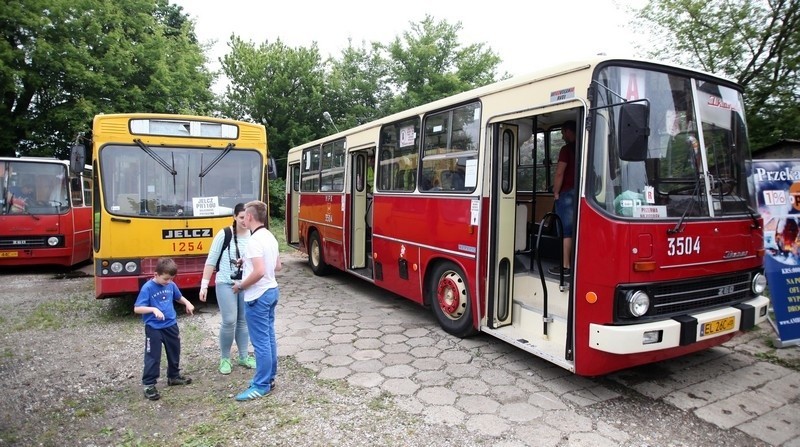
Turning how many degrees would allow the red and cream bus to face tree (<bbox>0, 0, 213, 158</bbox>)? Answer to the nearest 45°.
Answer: approximately 180°

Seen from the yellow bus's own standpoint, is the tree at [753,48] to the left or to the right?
on its left

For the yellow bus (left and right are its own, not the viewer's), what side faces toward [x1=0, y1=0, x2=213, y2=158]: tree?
back

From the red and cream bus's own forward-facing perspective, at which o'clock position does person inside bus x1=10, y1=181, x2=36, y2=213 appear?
The person inside bus is roughly at 5 o'clock from the red and cream bus.

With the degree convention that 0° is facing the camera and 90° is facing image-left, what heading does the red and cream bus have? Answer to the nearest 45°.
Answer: approximately 315°

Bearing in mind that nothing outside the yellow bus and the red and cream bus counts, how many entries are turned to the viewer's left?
0

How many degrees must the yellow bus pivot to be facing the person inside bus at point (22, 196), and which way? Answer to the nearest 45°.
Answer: approximately 135° to its right

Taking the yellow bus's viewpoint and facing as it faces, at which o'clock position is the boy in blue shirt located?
The boy in blue shirt is roughly at 12 o'clock from the yellow bus.

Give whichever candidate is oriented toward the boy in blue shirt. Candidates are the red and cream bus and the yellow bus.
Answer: the yellow bus

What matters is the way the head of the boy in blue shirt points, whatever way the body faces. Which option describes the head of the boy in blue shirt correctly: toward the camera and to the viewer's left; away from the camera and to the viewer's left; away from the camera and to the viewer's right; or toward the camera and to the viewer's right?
toward the camera and to the viewer's right

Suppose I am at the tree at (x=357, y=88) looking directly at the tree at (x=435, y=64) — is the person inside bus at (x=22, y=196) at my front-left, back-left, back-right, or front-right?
back-right

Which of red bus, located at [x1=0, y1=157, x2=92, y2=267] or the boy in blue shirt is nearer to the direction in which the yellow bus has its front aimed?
the boy in blue shirt
